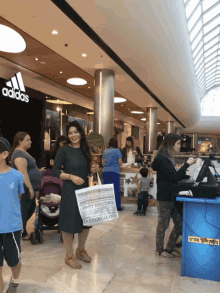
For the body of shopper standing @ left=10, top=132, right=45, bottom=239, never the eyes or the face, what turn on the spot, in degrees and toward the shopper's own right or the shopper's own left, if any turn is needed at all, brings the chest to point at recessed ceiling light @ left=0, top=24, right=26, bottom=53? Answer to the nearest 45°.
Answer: approximately 90° to the shopper's own left

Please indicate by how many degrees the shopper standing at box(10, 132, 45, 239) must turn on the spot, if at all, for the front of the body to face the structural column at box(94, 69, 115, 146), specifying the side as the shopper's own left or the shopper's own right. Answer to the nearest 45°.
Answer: approximately 45° to the shopper's own left

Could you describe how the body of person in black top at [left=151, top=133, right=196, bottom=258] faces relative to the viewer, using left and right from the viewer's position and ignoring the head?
facing to the right of the viewer

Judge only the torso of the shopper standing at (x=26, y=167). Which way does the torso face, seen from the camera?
to the viewer's right
